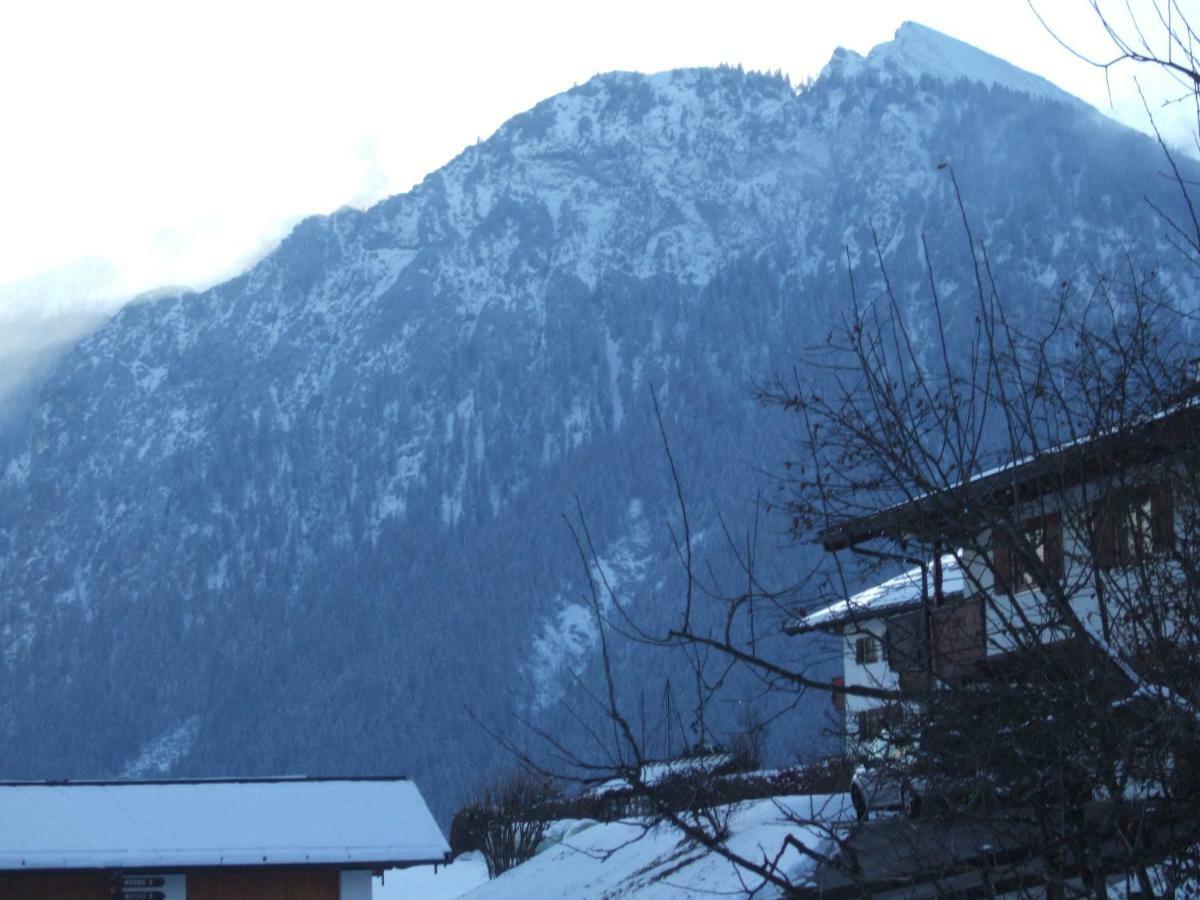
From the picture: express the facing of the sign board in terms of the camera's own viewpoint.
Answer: facing the viewer
